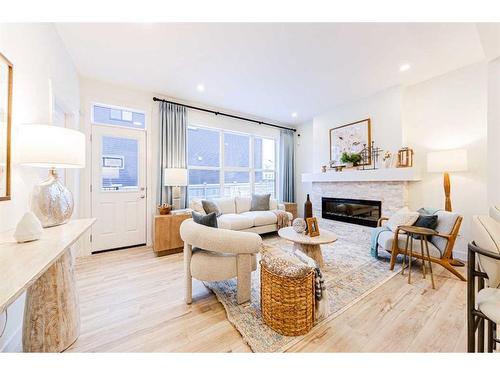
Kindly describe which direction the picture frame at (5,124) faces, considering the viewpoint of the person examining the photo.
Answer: facing to the right of the viewer

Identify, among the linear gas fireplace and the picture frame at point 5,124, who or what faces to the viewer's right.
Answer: the picture frame

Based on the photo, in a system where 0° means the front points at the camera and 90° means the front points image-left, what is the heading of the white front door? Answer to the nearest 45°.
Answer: approximately 315°

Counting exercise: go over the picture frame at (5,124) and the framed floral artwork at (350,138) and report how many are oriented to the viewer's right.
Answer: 1
